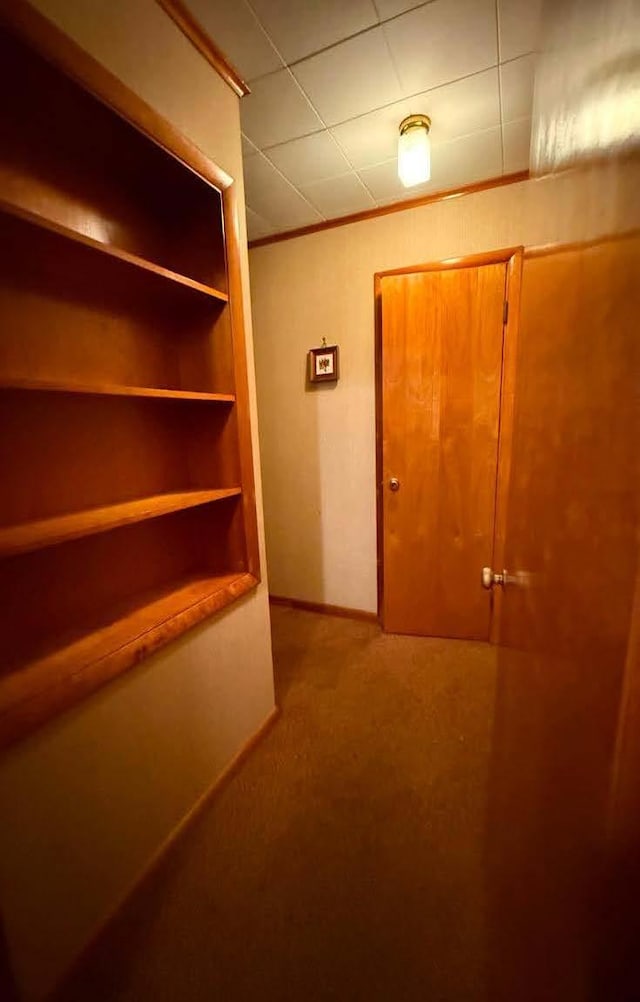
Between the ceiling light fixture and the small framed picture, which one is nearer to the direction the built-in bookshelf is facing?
the ceiling light fixture

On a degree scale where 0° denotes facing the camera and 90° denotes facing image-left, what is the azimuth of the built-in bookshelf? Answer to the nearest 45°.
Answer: approximately 315°

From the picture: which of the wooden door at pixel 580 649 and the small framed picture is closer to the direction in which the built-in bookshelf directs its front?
the wooden door

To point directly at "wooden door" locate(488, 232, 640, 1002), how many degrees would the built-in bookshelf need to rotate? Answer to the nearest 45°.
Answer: approximately 45° to its right

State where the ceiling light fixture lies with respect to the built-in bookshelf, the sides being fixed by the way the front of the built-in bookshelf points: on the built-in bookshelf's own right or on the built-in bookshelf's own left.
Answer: on the built-in bookshelf's own left

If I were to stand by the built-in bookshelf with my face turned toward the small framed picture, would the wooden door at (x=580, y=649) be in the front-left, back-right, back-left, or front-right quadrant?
back-right

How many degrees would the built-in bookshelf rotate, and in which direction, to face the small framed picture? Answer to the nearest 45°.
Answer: approximately 90° to its left

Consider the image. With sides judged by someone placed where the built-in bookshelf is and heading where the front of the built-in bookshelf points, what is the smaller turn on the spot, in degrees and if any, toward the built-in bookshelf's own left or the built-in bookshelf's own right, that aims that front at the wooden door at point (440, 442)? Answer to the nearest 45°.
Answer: approximately 45° to the built-in bookshelf's own left

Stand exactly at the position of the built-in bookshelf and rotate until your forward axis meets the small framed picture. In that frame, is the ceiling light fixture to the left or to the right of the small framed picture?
right
